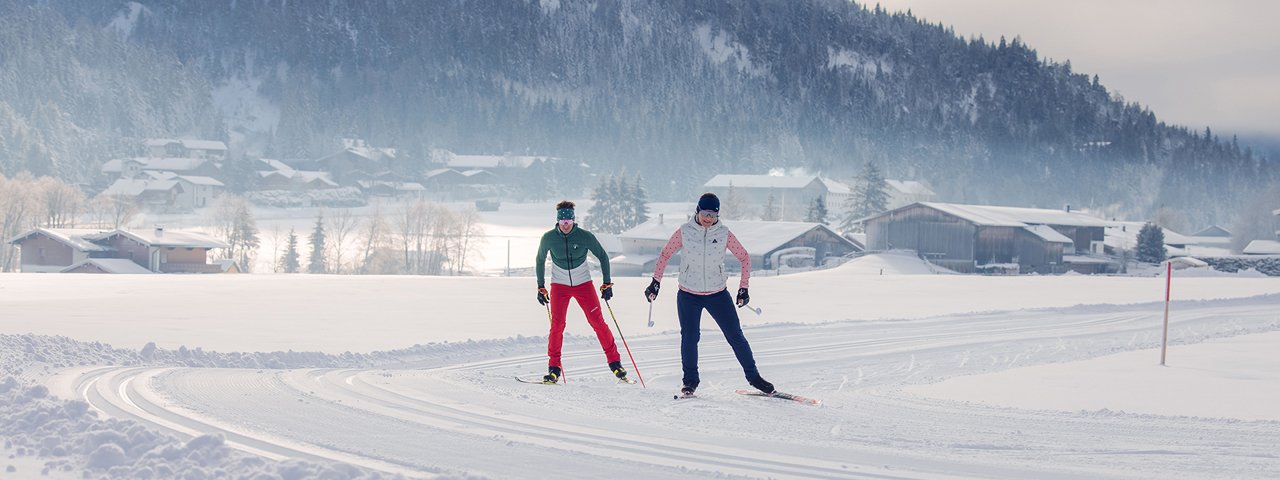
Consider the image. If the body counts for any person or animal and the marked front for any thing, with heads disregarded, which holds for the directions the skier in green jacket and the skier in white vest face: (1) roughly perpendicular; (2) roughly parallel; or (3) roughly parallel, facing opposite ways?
roughly parallel

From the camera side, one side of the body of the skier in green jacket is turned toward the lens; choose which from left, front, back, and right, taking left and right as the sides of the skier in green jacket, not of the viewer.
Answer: front

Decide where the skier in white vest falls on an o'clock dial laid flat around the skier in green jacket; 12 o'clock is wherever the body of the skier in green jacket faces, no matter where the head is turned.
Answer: The skier in white vest is roughly at 10 o'clock from the skier in green jacket.

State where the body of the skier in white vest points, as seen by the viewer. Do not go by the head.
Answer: toward the camera

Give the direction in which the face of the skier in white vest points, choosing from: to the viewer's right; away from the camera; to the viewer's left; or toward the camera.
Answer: toward the camera

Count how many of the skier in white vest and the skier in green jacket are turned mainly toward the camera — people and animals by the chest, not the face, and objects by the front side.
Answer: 2

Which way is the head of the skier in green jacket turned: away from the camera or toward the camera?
toward the camera
